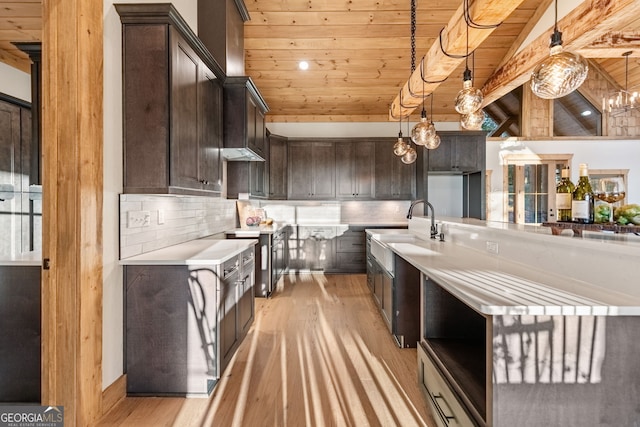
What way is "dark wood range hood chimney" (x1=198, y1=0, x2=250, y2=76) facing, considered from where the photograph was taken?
facing to the right of the viewer

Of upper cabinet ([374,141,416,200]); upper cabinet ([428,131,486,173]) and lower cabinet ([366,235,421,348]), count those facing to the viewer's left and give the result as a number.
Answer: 1

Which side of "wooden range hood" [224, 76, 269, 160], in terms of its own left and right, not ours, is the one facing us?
right

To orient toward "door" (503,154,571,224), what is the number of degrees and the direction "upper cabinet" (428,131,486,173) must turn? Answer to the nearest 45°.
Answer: approximately 135° to its left

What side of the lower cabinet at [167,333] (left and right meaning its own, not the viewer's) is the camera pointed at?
right

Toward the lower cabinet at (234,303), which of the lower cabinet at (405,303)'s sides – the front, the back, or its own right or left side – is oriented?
front

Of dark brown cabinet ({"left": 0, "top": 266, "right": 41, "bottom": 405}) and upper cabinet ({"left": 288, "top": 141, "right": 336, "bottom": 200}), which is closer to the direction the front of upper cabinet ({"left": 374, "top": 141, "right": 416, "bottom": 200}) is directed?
the dark brown cabinet

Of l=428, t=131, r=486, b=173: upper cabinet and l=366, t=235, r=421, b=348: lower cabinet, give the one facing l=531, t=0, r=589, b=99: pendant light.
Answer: the upper cabinet

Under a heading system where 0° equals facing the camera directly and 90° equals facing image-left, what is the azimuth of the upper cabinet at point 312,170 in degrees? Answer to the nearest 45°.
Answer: approximately 0°

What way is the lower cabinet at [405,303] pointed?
to the viewer's left
